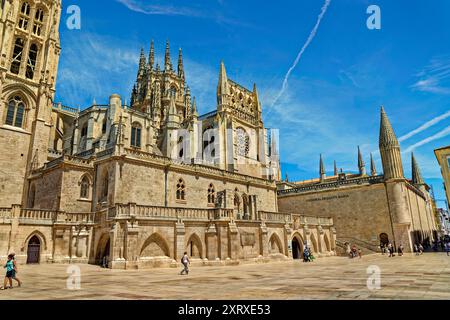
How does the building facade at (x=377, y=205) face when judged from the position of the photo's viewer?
facing the viewer and to the left of the viewer

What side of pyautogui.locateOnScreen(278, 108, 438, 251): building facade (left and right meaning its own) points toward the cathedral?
front
